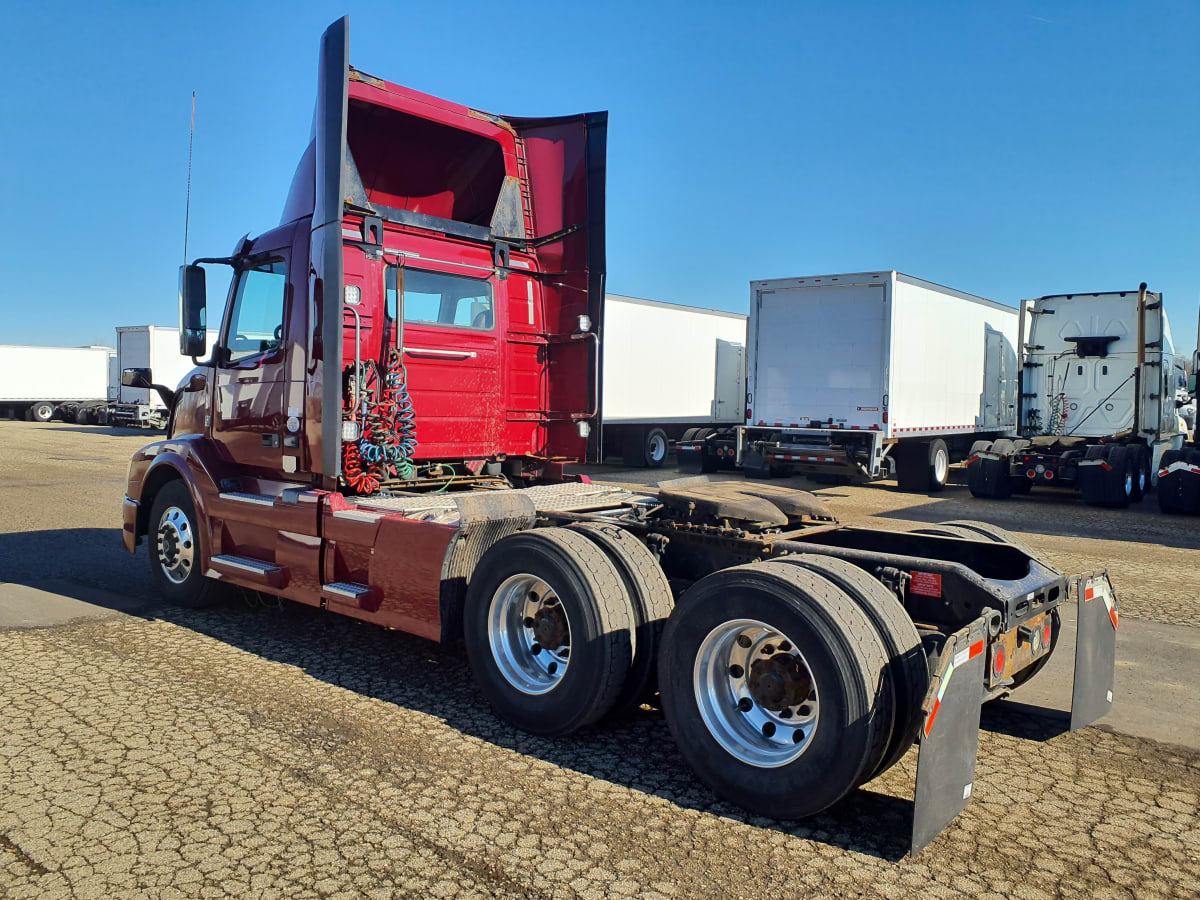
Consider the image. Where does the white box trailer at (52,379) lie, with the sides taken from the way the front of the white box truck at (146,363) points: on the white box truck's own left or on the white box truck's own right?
on the white box truck's own left

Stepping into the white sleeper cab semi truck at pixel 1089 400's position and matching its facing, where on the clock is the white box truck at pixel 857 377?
The white box truck is roughly at 8 o'clock from the white sleeper cab semi truck.

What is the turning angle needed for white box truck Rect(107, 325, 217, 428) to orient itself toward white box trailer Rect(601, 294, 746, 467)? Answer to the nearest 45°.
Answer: approximately 90° to its right

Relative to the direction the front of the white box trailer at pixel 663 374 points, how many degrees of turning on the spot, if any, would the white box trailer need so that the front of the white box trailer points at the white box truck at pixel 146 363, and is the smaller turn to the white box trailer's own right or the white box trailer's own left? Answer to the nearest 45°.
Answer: approximately 90° to the white box trailer's own left

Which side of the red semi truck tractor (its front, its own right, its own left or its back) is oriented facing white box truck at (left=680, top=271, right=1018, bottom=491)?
right

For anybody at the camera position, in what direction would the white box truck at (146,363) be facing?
facing away from the viewer and to the right of the viewer

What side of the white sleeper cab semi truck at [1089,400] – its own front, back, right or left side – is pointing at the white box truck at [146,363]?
left

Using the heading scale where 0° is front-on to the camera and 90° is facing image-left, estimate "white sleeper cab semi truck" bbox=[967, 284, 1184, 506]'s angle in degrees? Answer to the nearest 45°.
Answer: approximately 180°

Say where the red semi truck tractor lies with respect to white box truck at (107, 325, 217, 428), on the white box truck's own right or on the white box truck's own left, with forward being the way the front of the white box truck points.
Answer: on the white box truck's own right

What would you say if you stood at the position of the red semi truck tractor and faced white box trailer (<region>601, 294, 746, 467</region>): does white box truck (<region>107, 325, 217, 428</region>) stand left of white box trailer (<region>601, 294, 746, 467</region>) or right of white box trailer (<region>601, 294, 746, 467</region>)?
left

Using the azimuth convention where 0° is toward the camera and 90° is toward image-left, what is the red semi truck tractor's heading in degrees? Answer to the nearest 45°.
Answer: approximately 135°
